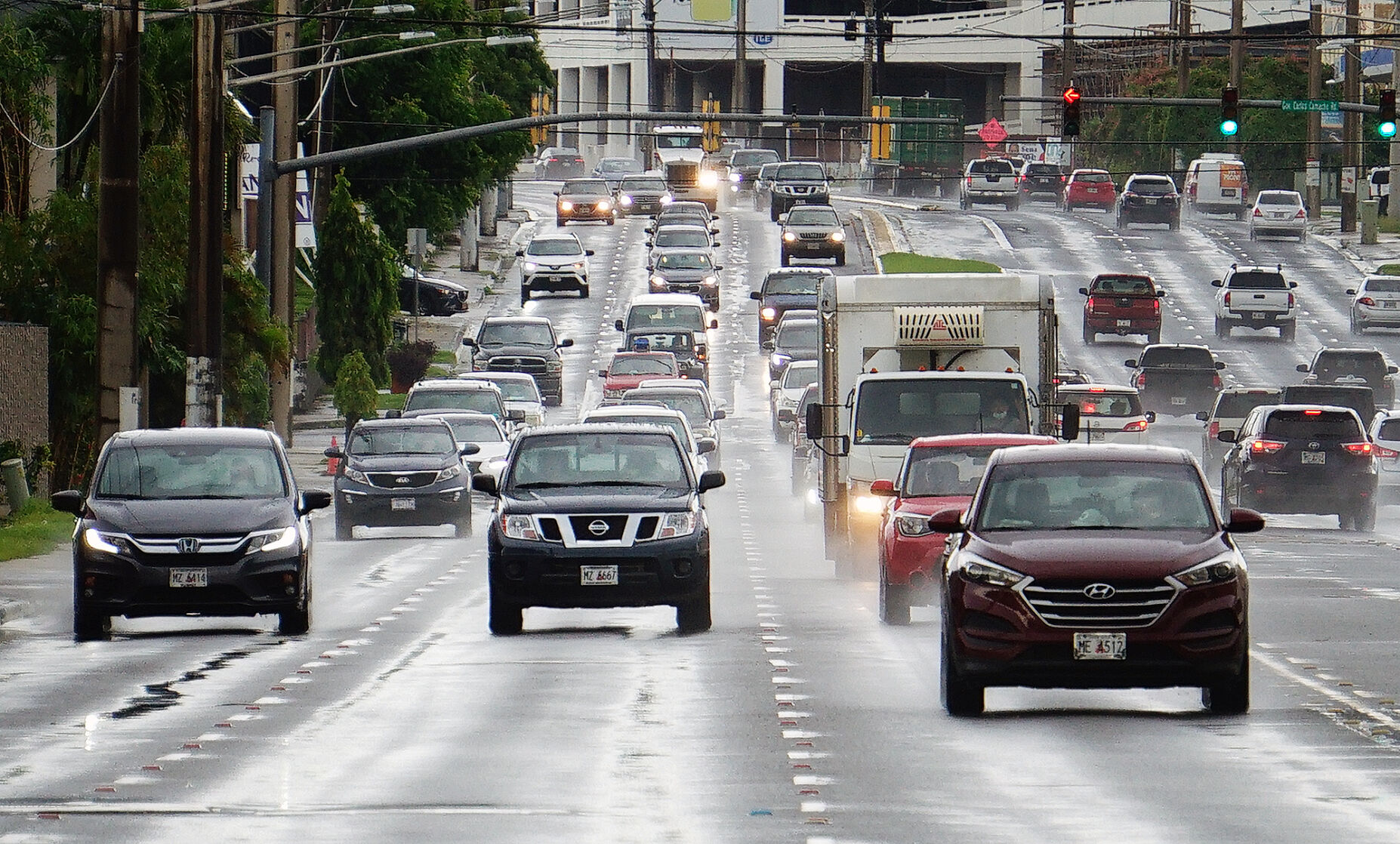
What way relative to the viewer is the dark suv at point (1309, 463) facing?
away from the camera

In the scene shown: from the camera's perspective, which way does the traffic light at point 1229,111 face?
toward the camera

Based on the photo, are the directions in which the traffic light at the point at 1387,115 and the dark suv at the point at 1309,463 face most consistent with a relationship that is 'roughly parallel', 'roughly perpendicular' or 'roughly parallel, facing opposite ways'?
roughly parallel, facing opposite ways

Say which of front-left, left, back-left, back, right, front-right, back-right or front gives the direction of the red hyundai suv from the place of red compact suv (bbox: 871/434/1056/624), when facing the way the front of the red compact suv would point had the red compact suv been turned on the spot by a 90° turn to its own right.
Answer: left

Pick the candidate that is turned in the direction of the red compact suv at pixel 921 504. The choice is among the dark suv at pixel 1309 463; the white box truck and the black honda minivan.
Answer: the white box truck

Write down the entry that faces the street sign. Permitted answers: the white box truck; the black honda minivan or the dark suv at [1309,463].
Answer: the dark suv

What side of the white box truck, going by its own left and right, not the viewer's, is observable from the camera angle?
front

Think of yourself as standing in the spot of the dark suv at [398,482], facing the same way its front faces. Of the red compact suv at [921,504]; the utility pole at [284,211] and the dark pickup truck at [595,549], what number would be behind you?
1

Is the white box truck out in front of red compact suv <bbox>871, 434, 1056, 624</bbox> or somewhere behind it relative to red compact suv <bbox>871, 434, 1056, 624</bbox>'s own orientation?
behind

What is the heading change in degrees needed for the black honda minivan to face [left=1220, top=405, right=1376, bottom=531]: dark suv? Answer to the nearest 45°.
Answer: approximately 135° to its left

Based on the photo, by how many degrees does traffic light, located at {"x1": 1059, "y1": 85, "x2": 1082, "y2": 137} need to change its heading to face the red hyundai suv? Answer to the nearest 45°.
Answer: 0° — it already faces it

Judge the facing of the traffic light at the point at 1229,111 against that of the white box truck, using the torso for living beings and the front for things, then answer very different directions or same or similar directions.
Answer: same or similar directions

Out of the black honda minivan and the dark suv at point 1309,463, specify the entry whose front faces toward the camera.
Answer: the black honda minivan

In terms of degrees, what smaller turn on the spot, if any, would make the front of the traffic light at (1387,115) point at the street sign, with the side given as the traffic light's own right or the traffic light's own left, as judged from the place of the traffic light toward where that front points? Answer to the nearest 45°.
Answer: approximately 135° to the traffic light's own right

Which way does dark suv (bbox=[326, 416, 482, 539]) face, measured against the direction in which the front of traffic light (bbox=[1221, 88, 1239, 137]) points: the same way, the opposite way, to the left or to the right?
the same way

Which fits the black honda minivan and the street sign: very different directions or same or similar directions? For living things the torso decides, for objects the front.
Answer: same or similar directions

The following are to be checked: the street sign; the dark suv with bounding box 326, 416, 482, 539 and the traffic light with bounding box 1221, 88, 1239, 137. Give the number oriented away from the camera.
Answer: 0

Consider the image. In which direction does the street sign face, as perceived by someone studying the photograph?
facing the viewer

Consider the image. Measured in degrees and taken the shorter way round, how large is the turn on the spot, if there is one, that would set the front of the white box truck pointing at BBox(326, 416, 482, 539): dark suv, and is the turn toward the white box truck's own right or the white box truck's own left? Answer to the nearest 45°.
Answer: approximately 135° to the white box truck's own right

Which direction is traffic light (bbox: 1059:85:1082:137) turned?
toward the camera
